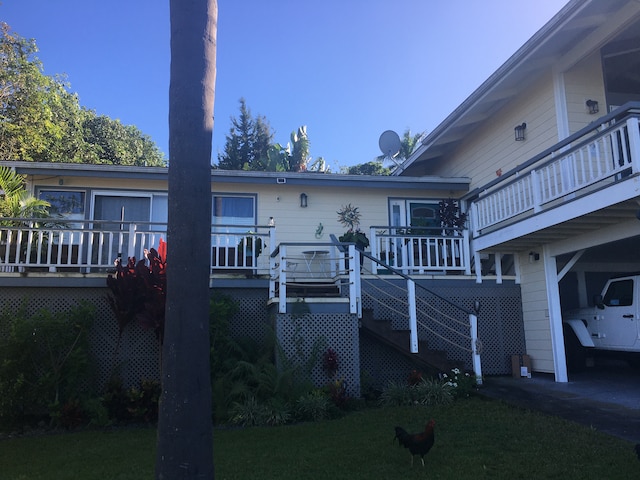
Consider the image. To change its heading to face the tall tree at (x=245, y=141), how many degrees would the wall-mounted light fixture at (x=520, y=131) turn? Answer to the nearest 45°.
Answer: approximately 90° to its right

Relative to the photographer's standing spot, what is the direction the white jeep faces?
facing to the left of the viewer

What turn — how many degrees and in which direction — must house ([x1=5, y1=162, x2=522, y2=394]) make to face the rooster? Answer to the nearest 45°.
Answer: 0° — it already faces it

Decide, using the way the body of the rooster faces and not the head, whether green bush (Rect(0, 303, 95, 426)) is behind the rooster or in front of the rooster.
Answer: behind

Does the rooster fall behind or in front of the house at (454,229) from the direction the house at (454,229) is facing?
in front

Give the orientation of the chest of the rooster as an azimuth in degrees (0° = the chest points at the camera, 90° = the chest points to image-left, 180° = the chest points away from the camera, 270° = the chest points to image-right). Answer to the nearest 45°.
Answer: approximately 270°

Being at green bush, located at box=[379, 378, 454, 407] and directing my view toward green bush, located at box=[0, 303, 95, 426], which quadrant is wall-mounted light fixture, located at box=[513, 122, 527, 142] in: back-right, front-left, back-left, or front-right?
back-right

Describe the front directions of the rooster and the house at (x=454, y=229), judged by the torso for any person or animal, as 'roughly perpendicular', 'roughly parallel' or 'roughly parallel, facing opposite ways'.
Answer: roughly perpendicular

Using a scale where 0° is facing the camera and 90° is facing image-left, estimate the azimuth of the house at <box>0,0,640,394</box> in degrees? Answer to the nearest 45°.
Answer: approximately 0°

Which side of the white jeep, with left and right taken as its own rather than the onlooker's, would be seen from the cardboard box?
front

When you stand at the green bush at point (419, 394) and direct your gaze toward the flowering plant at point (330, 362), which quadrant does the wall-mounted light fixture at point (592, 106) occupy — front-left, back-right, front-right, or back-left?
back-right
